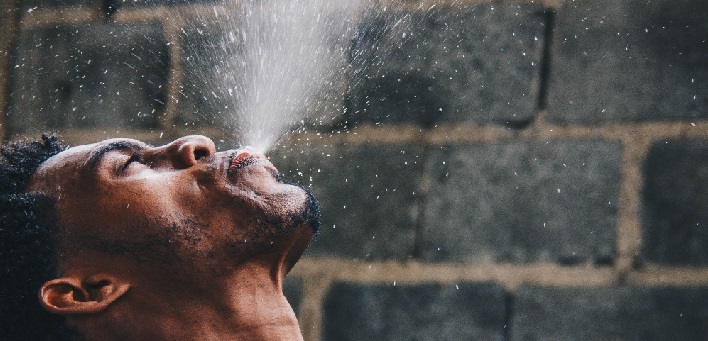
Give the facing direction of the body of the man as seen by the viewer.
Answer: to the viewer's right
